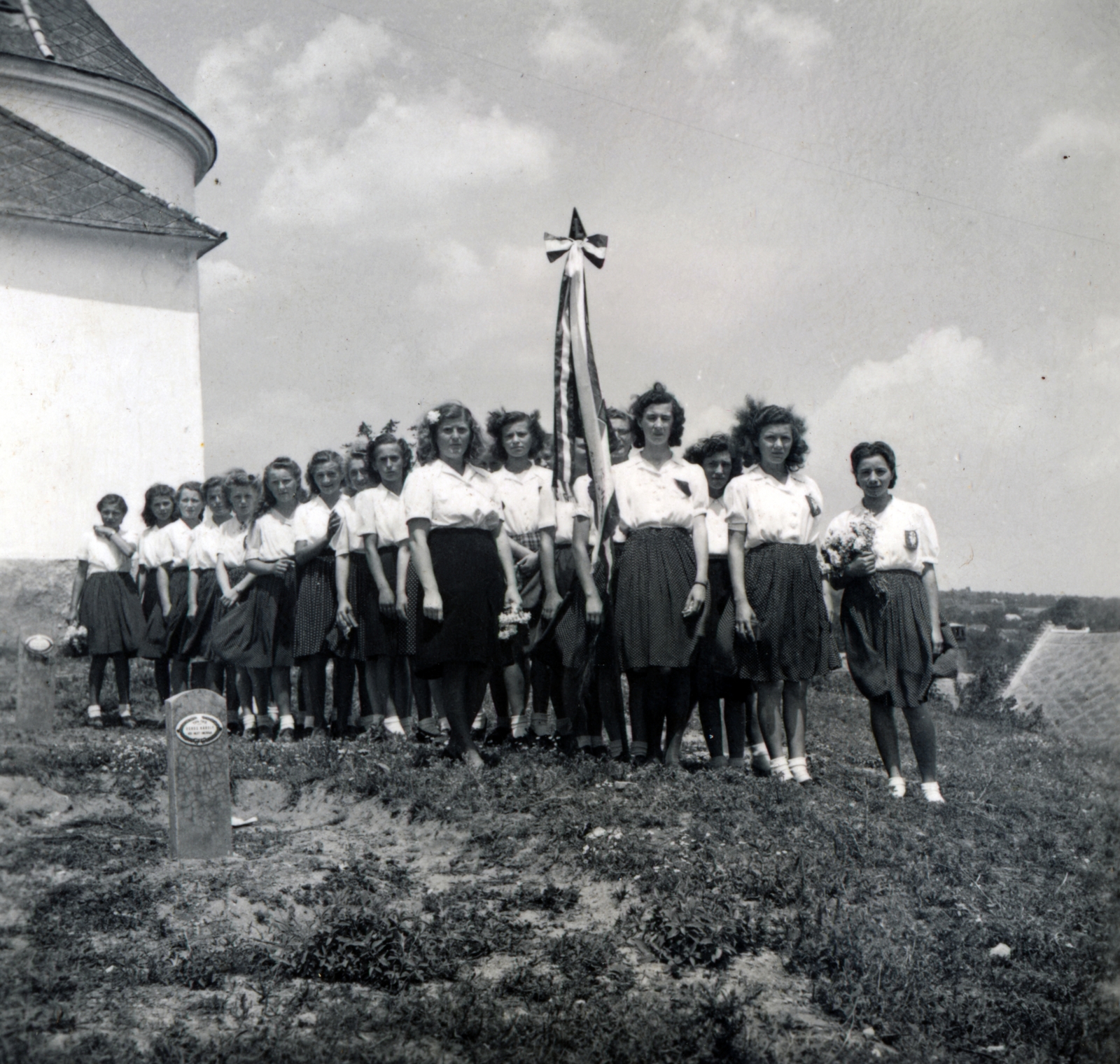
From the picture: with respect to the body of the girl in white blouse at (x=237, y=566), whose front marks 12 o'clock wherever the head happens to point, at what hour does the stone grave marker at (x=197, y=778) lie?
The stone grave marker is roughly at 12 o'clock from the girl in white blouse.

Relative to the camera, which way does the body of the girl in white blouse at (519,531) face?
toward the camera

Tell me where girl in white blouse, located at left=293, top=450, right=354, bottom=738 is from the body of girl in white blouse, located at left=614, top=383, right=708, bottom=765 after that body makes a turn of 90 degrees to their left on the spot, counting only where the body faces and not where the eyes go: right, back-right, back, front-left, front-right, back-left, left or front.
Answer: back-left

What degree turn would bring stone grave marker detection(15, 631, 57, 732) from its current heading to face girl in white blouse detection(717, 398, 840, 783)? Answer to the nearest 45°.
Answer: approximately 45° to its left

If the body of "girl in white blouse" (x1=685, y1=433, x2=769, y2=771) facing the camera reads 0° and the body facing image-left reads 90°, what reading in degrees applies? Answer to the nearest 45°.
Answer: approximately 0°

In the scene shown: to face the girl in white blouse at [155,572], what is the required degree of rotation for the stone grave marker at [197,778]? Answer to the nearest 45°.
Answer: approximately 180°

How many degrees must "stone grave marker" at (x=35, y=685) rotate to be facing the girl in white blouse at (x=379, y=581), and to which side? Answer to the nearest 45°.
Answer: approximately 45° to its left

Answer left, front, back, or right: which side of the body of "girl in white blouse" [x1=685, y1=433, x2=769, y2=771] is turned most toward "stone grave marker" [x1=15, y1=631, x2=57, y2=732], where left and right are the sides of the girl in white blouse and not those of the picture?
right

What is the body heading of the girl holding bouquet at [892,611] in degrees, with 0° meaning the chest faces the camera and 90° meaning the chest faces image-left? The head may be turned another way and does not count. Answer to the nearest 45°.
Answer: approximately 0°

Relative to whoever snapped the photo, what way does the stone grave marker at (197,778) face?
facing the viewer

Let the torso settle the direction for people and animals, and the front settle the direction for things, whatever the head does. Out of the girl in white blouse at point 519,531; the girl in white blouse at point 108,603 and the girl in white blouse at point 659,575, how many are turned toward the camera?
3
